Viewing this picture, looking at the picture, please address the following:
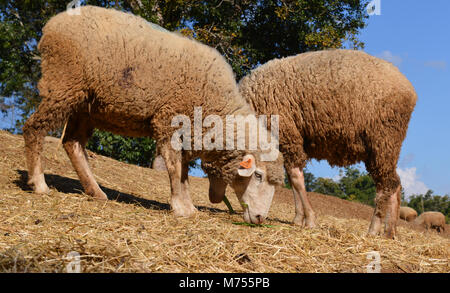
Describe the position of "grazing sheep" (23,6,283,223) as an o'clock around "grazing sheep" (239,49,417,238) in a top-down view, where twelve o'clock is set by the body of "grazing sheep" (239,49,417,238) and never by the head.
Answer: "grazing sheep" (23,6,283,223) is roughly at 11 o'clock from "grazing sheep" (239,49,417,238).

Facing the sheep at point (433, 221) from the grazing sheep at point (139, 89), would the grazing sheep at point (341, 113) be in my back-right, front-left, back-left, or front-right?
front-right

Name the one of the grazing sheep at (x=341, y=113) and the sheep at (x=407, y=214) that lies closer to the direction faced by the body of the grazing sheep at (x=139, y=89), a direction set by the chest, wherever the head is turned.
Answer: the grazing sheep

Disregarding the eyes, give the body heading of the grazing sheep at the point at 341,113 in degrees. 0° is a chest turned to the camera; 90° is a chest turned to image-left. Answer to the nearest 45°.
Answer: approximately 90°

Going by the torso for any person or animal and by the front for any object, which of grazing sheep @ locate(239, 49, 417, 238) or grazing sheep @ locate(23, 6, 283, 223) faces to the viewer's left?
grazing sheep @ locate(239, 49, 417, 238)

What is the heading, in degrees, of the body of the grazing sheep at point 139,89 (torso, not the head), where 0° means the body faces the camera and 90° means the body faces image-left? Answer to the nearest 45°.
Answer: approximately 270°

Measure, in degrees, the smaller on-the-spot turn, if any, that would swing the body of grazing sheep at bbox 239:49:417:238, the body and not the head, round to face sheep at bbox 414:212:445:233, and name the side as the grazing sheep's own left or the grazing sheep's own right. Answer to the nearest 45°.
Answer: approximately 90° to the grazing sheep's own right
